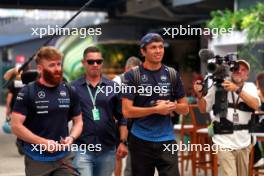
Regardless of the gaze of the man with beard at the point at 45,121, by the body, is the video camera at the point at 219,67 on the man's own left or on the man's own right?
on the man's own left

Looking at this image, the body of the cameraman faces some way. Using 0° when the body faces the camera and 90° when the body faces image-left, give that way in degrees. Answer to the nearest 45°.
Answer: approximately 45°

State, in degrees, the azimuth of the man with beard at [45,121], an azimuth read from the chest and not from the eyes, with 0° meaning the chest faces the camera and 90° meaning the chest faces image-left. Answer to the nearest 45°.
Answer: approximately 315°

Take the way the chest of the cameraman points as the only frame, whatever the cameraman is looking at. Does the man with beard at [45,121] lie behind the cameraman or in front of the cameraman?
in front

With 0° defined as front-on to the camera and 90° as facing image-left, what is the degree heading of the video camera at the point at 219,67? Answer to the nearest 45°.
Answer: approximately 45°
